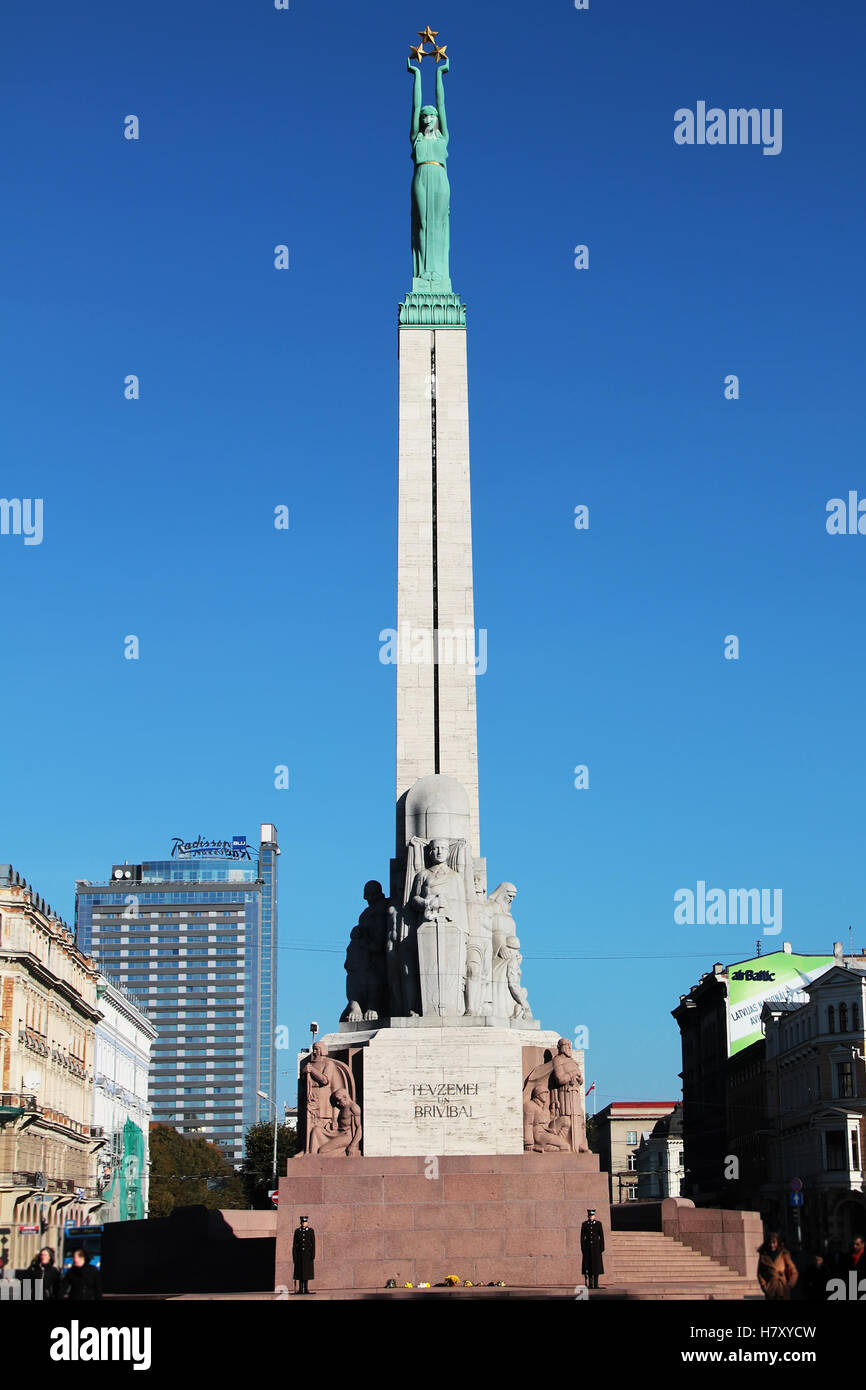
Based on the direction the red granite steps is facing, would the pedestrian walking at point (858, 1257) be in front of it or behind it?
in front

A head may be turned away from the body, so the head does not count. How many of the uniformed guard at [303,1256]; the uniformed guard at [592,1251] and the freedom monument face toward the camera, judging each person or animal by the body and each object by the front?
3

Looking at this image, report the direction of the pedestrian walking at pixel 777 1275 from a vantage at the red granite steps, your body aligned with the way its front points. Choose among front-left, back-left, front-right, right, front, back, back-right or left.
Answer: front

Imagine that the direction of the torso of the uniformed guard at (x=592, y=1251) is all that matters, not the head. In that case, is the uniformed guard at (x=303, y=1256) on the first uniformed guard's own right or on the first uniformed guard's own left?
on the first uniformed guard's own right

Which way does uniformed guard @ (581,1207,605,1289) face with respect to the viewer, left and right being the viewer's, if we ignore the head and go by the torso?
facing the viewer

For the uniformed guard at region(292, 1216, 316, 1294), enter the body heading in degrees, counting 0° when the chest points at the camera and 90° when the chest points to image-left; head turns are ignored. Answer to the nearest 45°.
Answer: approximately 0°

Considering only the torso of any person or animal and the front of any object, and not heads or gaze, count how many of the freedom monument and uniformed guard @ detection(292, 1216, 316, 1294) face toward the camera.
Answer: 2

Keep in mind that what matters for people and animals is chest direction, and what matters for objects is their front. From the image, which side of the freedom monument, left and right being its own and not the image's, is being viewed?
front
